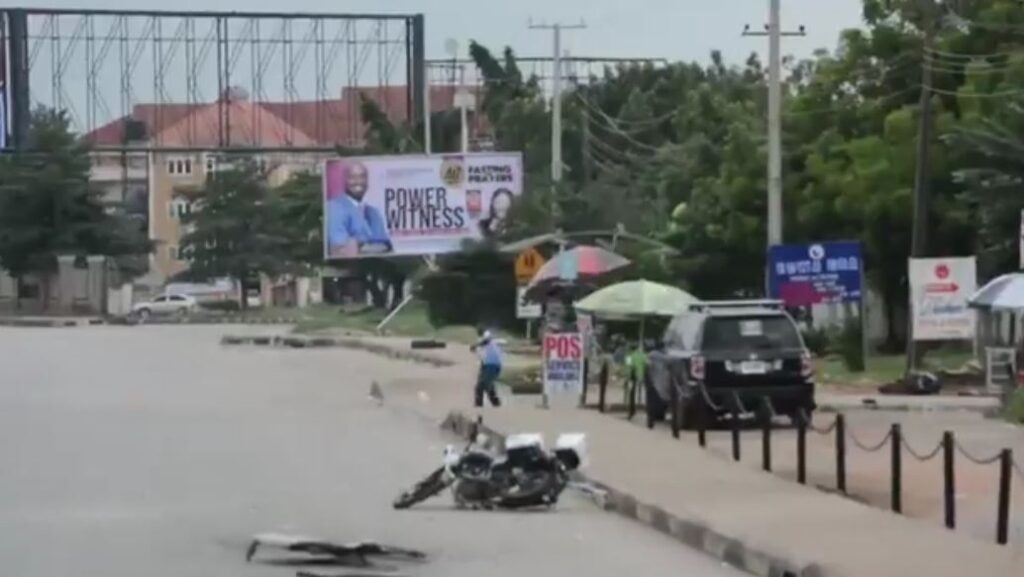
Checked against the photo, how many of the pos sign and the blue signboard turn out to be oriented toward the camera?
2

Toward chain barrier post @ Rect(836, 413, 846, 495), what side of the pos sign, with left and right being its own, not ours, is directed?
front

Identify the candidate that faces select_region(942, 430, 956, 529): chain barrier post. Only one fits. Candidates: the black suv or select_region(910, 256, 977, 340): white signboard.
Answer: the white signboard

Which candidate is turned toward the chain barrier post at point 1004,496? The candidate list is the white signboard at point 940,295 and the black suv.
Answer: the white signboard

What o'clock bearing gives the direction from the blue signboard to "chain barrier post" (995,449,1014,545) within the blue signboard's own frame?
The chain barrier post is roughly at 12 o'clock from the blue signboard.

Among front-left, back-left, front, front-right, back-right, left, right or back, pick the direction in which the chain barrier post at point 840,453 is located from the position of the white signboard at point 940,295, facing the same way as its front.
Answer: front

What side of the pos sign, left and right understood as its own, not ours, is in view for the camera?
front

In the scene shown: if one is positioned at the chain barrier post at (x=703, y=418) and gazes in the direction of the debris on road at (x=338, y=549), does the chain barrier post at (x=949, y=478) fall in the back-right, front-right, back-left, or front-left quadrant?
front-left

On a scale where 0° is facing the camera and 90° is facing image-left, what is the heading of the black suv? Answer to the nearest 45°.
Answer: approximately 180°

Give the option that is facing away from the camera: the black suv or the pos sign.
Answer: the black suv

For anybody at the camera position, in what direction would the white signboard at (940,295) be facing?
facing the viewer

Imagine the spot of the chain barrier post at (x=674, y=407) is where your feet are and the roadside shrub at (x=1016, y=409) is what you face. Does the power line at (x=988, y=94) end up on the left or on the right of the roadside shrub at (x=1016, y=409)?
left

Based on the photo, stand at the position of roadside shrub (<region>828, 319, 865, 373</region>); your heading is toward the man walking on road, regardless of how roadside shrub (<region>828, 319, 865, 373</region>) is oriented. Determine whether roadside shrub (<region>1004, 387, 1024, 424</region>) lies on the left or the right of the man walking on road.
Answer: left

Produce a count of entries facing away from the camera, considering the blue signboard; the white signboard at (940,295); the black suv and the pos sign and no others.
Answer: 1

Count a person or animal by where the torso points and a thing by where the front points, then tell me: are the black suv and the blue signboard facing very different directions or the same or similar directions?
very different directions
